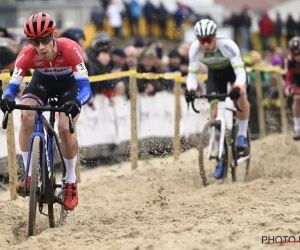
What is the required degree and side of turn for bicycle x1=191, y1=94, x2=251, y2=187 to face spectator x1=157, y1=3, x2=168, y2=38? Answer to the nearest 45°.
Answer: approximately 135° to its right

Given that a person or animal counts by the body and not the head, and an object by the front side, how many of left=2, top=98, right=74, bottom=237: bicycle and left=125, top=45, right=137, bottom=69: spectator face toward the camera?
2

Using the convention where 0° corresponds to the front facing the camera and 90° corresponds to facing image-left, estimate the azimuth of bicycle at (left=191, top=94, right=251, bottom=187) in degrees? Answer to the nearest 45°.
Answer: approximately 45°

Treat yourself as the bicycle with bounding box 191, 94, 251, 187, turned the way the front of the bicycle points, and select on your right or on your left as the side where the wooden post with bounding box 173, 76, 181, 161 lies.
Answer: on your right

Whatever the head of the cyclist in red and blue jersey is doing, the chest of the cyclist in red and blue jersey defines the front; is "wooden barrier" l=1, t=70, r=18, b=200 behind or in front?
behind

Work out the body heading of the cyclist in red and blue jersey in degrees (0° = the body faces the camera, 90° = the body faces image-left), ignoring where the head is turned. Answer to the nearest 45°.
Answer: approximately 0°

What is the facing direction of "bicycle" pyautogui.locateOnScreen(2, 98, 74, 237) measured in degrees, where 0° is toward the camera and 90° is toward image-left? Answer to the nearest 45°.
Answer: approximately 0°
